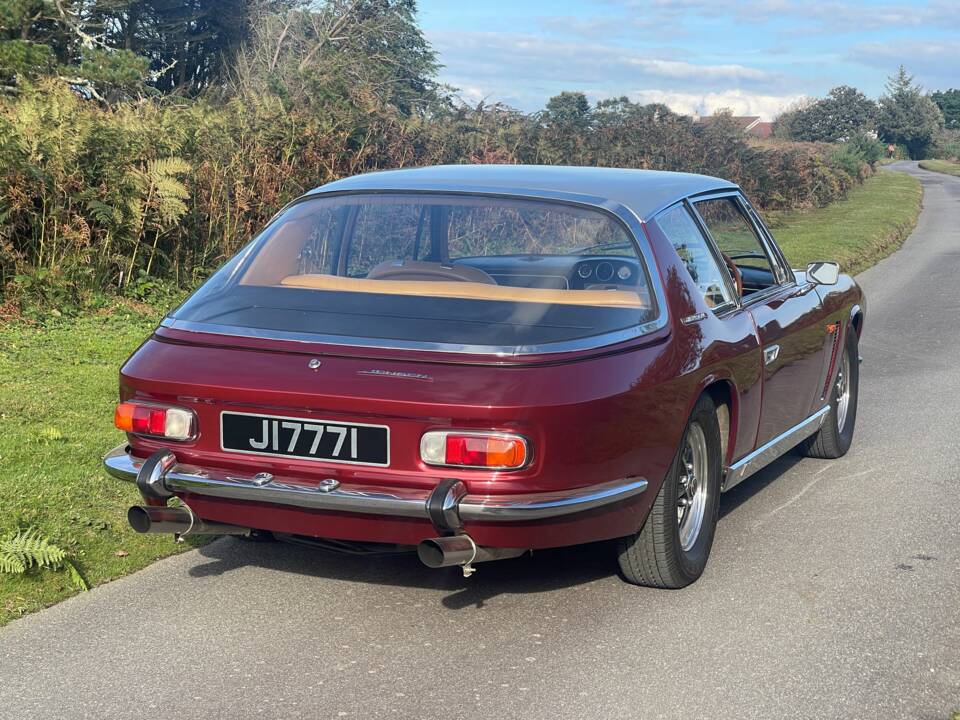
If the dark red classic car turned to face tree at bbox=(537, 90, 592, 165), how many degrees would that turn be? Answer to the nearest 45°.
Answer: approximately 45° to its left

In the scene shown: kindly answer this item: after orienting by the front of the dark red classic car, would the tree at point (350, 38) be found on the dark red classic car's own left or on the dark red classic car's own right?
on the dark red classic car's own left

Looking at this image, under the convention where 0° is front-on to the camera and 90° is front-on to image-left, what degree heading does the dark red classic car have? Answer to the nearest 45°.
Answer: approximately 225°
